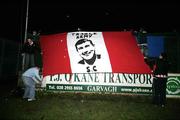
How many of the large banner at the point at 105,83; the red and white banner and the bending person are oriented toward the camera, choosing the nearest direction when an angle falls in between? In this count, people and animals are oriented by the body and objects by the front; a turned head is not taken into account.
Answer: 2

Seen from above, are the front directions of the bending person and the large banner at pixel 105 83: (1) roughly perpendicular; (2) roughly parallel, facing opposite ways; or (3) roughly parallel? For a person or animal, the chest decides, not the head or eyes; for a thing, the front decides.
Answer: roughly perpendicular

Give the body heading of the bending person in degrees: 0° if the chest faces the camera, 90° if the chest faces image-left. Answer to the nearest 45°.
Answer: approximately 270°

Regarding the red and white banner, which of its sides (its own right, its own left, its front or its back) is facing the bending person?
right

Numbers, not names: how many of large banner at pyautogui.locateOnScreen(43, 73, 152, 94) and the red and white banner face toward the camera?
2

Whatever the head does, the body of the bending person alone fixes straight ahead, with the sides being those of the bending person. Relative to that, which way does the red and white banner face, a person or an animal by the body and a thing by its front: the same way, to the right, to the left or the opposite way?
to the right

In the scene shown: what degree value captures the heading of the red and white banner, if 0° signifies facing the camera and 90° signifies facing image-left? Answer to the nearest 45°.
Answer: approximately 0°
